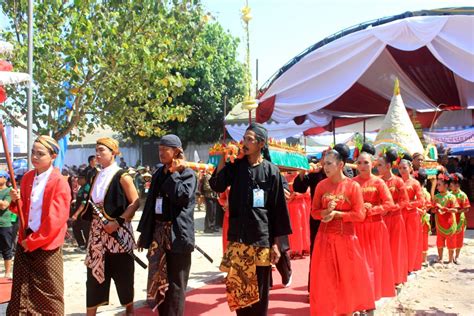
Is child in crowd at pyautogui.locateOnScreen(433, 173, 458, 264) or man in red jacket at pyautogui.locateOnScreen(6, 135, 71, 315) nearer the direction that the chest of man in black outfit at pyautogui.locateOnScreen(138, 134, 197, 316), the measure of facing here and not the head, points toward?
the man in red jacket

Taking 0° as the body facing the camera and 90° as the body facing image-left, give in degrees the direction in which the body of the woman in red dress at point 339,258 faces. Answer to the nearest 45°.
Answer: approximately 45°

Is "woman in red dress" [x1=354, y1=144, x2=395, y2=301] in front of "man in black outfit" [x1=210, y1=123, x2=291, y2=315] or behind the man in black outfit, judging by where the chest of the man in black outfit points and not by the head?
behind

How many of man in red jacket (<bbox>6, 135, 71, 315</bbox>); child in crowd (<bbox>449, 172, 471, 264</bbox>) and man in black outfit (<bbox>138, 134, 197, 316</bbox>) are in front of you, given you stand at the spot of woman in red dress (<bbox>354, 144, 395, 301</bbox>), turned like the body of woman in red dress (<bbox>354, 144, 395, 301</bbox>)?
2

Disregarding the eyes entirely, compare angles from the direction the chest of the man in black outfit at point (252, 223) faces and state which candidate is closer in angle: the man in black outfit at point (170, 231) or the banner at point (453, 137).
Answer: the man in black outfit

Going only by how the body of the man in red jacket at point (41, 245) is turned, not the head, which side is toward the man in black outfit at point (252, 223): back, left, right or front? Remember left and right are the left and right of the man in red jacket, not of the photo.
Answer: left
